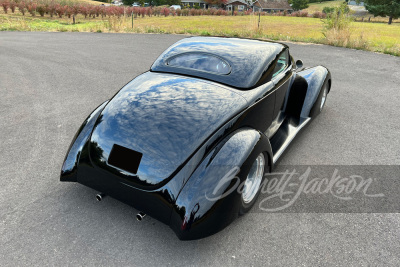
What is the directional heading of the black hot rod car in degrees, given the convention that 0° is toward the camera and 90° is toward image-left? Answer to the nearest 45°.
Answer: approximately 225°

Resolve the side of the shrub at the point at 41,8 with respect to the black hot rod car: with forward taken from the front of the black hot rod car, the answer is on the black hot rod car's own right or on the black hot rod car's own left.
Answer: on the black hot rod car's own left
